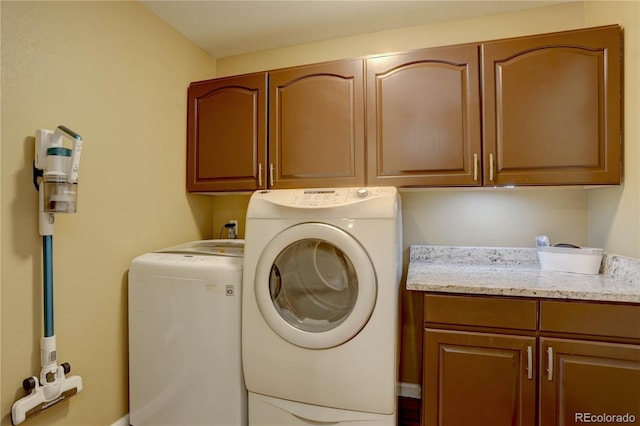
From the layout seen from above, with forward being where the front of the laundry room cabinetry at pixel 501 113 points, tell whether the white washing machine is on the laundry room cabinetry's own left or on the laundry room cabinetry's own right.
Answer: on the laundry room cabinetry's own right

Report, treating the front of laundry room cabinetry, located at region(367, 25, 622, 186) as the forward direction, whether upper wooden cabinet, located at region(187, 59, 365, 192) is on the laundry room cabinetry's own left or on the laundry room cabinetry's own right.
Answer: on the laundry room cabinetry's own right

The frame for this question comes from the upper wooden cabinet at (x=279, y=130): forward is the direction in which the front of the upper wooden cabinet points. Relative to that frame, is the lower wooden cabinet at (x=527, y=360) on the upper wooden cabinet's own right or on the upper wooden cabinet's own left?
on the upper wooden cabinet's own left

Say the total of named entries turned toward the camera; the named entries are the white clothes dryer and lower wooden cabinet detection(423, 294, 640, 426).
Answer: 2

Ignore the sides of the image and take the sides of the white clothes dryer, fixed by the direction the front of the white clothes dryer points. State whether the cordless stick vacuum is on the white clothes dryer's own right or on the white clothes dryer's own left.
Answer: on the white clothes dryer's own right

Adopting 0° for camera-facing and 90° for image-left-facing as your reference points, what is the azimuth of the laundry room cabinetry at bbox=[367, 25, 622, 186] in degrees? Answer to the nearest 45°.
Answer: approximately 0°
